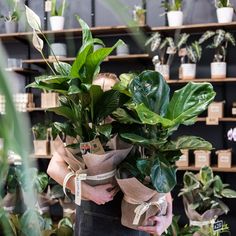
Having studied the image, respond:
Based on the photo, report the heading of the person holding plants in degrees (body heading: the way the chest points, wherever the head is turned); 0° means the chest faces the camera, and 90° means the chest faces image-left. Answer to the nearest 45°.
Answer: approximately 0°

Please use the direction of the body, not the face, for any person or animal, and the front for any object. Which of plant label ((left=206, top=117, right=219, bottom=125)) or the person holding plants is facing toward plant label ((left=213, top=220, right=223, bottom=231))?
plant label ((left=206, top=117, right=219, bottom=125))

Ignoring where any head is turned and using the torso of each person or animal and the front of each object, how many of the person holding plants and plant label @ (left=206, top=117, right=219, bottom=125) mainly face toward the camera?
2

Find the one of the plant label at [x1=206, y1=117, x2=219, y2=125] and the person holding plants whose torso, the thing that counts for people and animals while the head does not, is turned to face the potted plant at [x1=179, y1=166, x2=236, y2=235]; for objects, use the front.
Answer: the plant label

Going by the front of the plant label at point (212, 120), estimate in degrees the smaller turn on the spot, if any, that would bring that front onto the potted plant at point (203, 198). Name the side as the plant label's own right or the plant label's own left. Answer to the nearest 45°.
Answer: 0° — it already faces it

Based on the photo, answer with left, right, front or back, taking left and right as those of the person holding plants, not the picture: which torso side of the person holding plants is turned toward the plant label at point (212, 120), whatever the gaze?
back

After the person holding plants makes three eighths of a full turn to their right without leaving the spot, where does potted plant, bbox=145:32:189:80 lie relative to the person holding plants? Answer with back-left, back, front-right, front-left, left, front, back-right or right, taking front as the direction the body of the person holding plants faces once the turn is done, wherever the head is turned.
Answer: front-right

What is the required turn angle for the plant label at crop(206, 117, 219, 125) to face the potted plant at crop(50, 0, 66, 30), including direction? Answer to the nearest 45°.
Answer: approximately 90° to its right

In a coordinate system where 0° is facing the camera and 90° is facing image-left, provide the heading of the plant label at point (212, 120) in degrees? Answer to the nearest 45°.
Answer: approximately 0°

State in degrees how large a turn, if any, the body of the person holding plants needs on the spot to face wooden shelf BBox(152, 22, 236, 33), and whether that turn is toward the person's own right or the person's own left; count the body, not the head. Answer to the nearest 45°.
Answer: approximately 180°
